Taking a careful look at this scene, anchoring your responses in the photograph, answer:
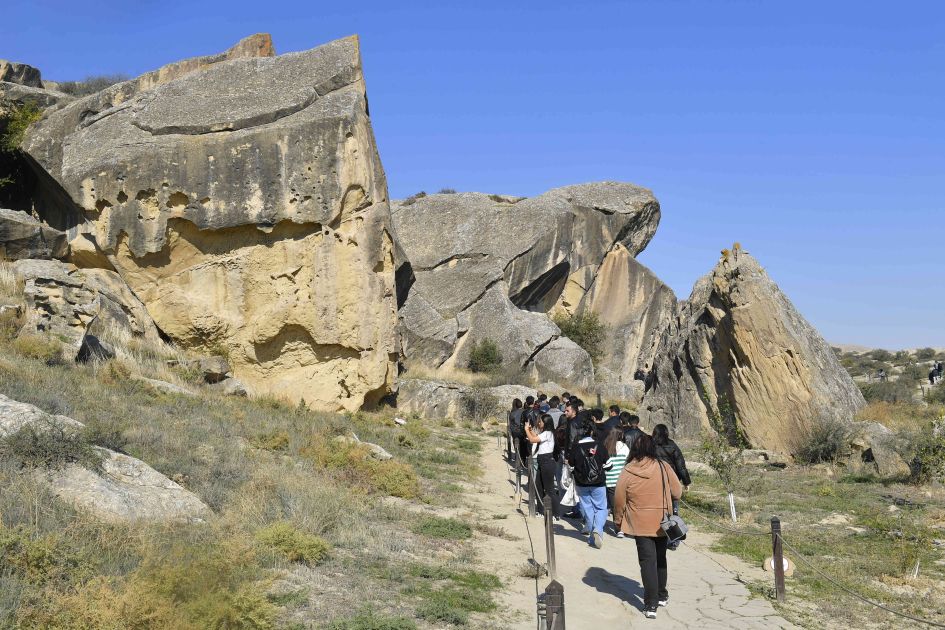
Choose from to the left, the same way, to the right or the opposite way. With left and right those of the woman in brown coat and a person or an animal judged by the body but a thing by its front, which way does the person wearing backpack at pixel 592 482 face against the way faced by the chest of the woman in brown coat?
the same way

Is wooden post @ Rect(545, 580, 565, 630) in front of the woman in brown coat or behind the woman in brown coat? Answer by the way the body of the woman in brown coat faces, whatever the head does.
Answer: behind

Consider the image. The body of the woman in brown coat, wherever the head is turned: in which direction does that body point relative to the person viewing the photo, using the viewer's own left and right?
facing away from the viewer

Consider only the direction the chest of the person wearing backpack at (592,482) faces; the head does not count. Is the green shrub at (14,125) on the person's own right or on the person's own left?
on the person's own left

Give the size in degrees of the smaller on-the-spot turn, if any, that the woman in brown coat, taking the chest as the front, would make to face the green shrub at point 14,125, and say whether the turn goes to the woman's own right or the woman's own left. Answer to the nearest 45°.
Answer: approximately 45° to the woman's own left

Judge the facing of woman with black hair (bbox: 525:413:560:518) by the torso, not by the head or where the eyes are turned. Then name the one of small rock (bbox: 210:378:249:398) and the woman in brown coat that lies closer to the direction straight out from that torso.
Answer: the small rock

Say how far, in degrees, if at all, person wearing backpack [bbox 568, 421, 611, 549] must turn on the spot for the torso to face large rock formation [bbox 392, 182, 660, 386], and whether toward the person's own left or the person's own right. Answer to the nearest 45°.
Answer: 0° — they already face it

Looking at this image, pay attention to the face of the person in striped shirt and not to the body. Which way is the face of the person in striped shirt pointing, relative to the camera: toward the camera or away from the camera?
away from the camera

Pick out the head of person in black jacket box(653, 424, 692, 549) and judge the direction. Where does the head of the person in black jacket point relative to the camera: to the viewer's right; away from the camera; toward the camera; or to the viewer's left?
away from the camera

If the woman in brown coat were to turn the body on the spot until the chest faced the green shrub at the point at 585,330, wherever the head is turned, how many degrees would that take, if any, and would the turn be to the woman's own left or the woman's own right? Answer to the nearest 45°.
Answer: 0° — they already face it

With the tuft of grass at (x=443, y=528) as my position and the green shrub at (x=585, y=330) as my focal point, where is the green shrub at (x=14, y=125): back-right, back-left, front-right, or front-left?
front-left

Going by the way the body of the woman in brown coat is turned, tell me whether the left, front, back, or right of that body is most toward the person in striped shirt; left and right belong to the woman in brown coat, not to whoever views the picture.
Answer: front

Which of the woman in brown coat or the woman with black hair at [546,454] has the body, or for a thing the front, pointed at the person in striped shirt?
the woman in brown coat

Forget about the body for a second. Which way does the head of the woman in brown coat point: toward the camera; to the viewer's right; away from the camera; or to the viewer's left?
away from the camera

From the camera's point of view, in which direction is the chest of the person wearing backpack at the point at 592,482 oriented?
away from the camera
